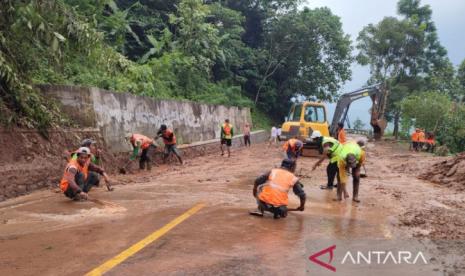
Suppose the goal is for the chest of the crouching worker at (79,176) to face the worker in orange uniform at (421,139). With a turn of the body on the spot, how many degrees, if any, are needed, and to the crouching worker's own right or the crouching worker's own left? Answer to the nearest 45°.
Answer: approximately 90° to the crouching worker's own left

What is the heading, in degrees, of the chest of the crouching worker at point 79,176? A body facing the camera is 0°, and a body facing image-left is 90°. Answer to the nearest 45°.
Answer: approximately 315°

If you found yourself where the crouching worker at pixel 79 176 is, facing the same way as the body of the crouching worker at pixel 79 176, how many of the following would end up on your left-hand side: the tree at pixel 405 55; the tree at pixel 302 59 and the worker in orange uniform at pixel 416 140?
3

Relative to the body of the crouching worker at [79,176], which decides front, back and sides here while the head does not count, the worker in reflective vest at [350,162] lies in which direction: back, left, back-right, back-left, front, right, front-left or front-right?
front-left

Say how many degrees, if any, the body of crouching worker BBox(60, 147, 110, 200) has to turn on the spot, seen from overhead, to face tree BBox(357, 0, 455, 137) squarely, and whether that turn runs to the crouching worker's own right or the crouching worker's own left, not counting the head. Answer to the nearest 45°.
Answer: approximately 90° to the crouching worker's own left

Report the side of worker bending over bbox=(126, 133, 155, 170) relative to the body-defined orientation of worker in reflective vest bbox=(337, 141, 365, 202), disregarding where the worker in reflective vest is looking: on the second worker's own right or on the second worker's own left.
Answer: on the second worker's own right

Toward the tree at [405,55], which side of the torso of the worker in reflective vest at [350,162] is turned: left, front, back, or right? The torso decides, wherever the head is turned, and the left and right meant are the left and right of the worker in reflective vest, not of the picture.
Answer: back
